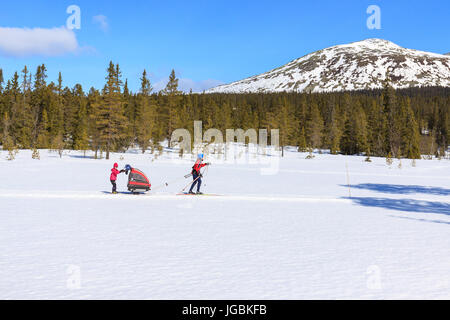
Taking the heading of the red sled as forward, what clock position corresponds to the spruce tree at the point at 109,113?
The spruce tree is roughly at 9 o'clock from the red sled.

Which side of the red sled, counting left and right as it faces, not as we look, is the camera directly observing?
right
